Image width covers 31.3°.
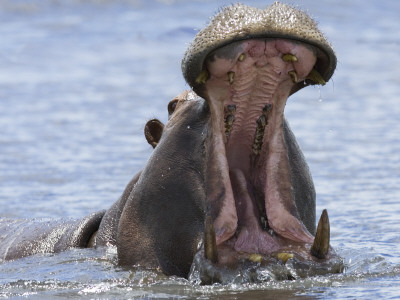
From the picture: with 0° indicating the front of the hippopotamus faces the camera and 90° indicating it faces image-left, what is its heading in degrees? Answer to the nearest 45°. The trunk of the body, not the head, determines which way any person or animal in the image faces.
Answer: approximately 315°
